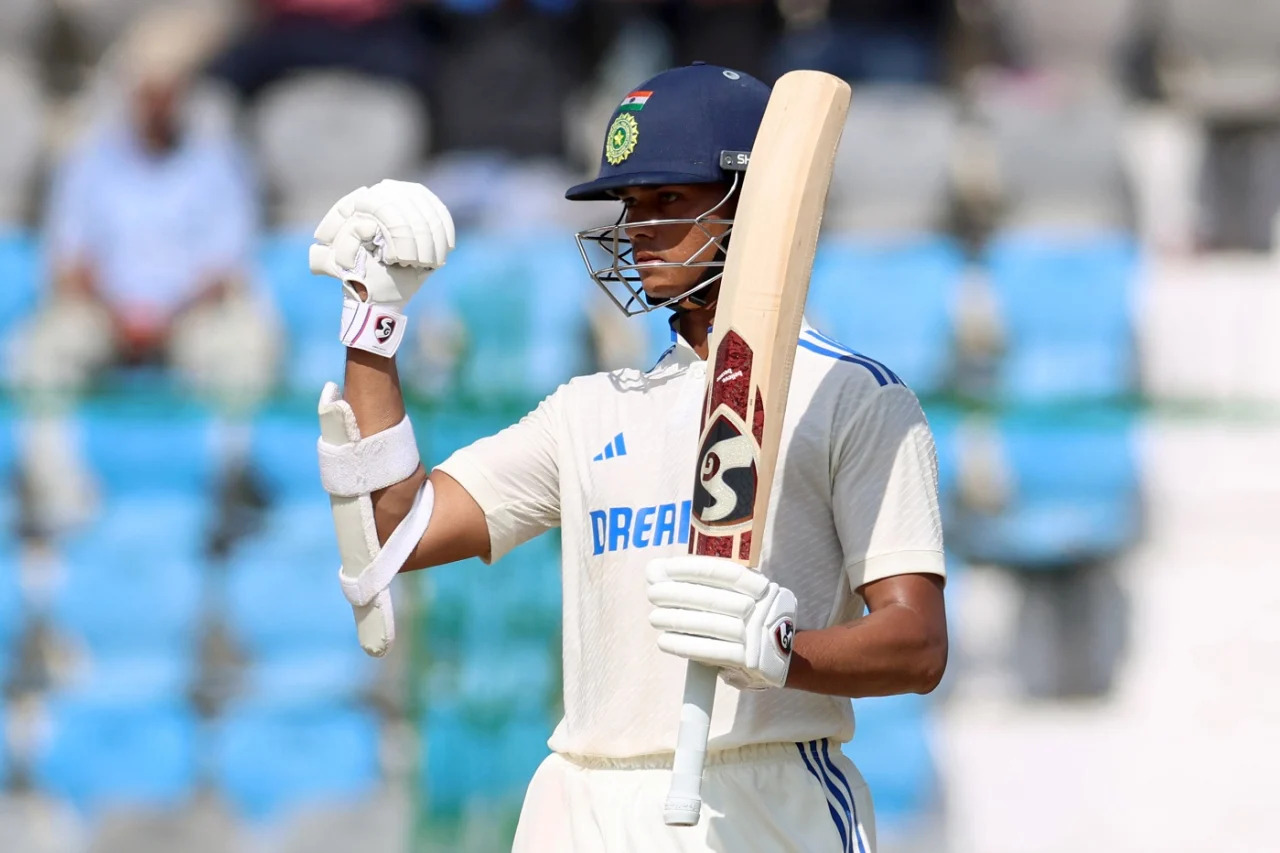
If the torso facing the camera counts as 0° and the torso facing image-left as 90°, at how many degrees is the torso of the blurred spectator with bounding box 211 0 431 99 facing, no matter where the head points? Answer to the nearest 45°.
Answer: approximately 0°

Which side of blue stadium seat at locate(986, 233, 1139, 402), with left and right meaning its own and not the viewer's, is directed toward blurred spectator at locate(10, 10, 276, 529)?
right

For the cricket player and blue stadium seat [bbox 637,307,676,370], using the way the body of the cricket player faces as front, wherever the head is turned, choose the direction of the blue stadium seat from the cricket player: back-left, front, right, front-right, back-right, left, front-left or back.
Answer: back-right

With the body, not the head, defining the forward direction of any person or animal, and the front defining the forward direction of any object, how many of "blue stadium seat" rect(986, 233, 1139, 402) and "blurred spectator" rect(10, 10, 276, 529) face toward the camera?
2

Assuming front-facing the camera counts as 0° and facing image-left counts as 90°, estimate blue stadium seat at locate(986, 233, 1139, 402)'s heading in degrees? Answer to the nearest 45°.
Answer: approximately 0°

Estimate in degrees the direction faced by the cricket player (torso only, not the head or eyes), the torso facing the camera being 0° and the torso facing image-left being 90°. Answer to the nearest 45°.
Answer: approximately 45°

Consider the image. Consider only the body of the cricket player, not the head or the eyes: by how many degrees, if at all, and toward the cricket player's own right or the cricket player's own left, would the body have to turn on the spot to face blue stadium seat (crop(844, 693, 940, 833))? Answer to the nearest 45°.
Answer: approximately 135° to the cricket player's own right
